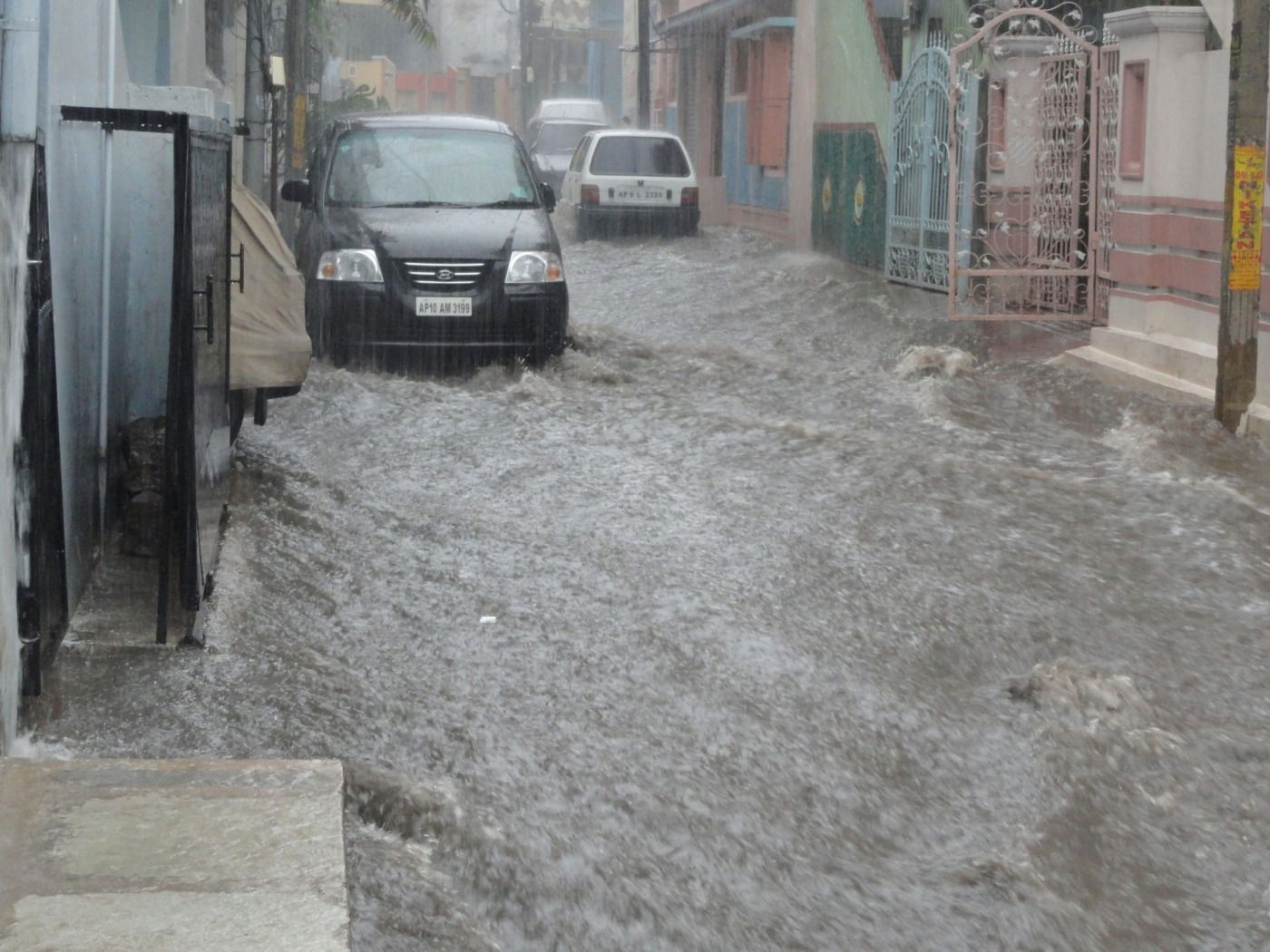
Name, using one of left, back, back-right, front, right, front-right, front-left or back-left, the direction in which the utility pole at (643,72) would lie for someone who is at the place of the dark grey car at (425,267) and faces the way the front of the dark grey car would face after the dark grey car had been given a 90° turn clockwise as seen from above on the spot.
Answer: right

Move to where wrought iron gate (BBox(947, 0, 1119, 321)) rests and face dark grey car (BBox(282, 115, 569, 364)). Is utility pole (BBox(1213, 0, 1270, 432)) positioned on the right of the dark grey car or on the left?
left

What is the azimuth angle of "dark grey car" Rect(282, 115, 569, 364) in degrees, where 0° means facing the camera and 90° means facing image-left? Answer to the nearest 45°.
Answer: approximately 0°

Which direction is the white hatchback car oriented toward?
away from the camera

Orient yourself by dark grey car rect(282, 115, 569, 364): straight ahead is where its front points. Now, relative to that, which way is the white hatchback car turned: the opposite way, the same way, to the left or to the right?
the opposite way

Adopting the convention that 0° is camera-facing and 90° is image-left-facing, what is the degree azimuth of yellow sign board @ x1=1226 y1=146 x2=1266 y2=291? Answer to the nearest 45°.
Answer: approximately 0°

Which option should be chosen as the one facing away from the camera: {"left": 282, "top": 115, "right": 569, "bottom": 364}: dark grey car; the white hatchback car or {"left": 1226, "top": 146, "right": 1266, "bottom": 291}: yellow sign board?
the white hatchback car

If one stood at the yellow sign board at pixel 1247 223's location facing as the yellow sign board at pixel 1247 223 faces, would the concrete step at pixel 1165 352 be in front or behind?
behind

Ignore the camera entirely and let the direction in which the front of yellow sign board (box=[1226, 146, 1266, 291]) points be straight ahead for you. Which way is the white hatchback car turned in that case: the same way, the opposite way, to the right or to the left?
the opposite way

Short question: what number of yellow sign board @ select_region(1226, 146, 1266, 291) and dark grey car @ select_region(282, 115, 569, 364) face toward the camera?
2

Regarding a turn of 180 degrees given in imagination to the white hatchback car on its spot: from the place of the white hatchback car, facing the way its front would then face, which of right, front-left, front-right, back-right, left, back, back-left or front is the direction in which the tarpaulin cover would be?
front

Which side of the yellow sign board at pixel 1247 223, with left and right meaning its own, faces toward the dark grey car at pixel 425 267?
right
